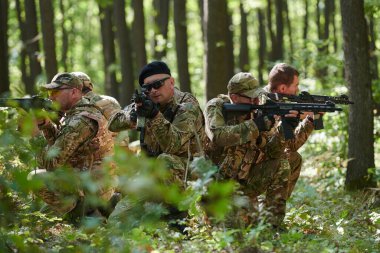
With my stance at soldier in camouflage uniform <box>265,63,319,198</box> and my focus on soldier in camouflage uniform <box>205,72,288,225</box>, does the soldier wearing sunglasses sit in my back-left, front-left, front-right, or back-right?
front-right
